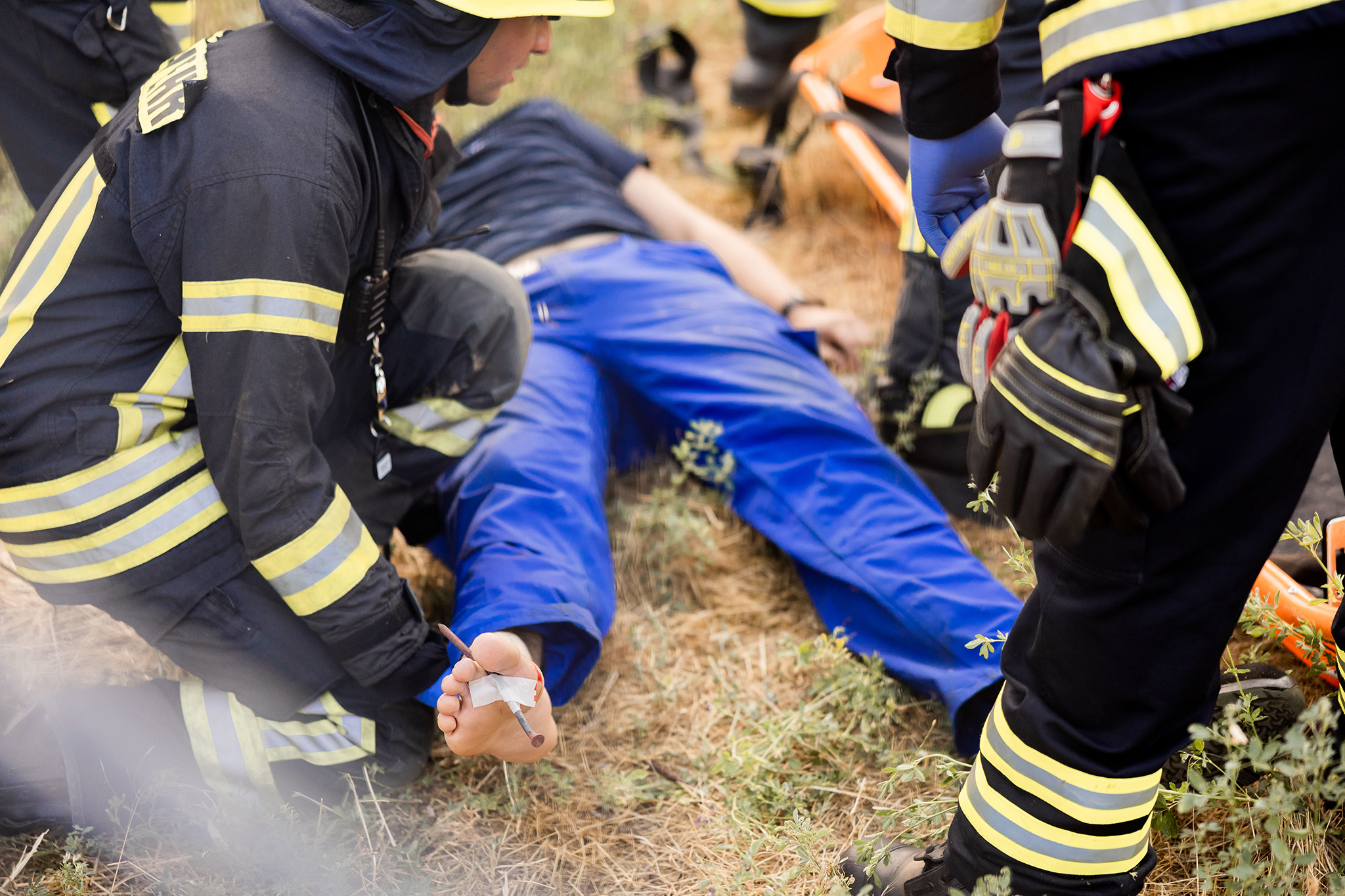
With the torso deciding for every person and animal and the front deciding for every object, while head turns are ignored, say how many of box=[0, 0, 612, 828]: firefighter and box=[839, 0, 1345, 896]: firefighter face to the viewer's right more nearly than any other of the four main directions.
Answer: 1

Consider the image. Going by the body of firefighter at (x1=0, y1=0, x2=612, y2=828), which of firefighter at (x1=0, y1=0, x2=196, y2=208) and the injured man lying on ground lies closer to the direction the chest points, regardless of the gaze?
the injured man lying on ground

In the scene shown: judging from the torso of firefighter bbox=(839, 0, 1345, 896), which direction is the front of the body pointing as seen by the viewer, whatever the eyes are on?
to the viewer's left

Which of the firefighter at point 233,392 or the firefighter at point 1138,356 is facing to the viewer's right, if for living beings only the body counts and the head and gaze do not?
the firefighter at point 233,392

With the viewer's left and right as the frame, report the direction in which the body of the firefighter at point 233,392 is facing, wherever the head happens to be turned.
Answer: facing to the right of the viewer

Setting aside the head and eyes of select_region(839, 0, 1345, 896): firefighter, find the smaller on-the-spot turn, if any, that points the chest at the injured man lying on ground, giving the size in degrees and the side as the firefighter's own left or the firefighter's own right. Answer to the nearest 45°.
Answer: approximately 45° to the firefighter's own right

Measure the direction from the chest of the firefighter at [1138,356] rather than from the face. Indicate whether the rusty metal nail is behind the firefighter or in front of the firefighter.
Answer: in front

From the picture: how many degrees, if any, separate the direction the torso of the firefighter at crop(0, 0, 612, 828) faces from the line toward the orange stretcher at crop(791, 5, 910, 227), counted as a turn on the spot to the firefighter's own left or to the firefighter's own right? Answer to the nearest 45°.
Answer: approximately 45° to the firefighter's own left

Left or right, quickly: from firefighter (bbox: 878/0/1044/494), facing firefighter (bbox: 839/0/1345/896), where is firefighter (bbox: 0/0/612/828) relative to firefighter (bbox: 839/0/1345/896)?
right

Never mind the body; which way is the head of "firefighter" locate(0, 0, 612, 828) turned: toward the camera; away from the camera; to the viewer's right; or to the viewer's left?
to the viewer's right

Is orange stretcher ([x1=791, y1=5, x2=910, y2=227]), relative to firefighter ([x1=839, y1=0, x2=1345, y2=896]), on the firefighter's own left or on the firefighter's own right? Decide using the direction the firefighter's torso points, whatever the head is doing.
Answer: on the firefighter's own right

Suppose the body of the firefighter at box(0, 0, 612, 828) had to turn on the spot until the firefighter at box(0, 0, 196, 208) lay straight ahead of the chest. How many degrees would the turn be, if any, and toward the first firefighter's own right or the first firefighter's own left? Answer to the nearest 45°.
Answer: approximately 90° to the first firefighter's own left
